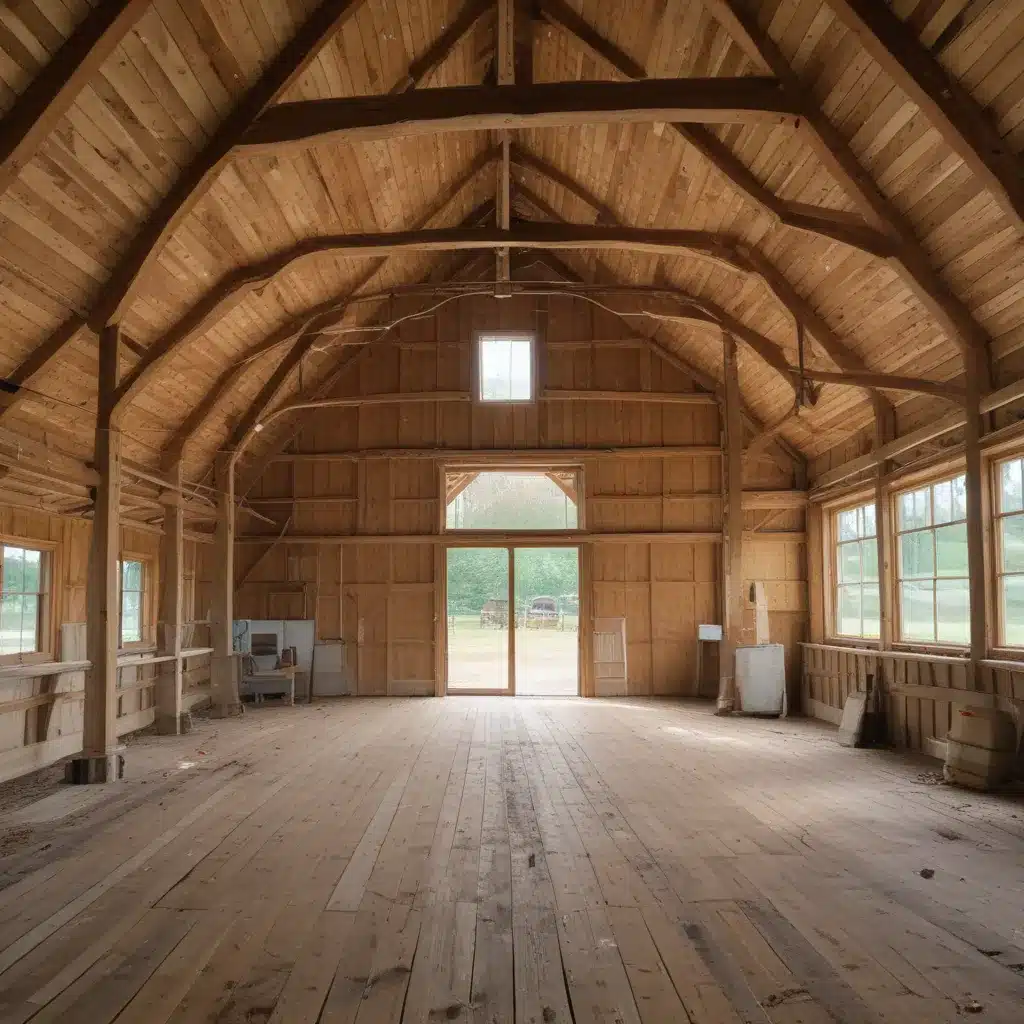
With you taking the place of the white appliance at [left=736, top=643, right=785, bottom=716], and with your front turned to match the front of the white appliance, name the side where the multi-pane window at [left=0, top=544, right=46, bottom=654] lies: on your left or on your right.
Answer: on your right

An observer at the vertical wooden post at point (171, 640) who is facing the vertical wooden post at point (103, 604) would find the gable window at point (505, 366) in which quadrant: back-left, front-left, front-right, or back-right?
back-left

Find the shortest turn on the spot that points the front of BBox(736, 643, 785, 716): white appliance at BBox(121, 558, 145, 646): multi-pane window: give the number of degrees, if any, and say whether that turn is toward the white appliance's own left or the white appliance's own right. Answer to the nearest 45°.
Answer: approximately 90° to the white appliance's own right

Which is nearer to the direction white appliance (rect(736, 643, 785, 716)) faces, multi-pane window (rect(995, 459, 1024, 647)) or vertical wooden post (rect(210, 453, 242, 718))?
the multi-pane window

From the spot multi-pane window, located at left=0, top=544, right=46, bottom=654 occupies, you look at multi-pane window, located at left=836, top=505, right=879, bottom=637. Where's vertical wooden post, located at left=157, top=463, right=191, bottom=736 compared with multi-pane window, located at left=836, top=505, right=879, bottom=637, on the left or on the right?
left

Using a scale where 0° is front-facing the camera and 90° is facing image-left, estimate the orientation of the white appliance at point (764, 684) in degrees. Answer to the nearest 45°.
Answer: approximately 0°
